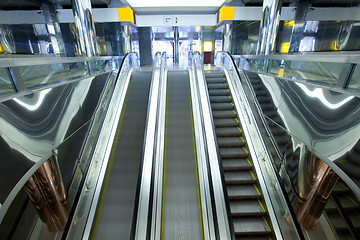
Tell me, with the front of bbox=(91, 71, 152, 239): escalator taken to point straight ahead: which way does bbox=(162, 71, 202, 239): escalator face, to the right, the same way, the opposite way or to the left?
the same way
